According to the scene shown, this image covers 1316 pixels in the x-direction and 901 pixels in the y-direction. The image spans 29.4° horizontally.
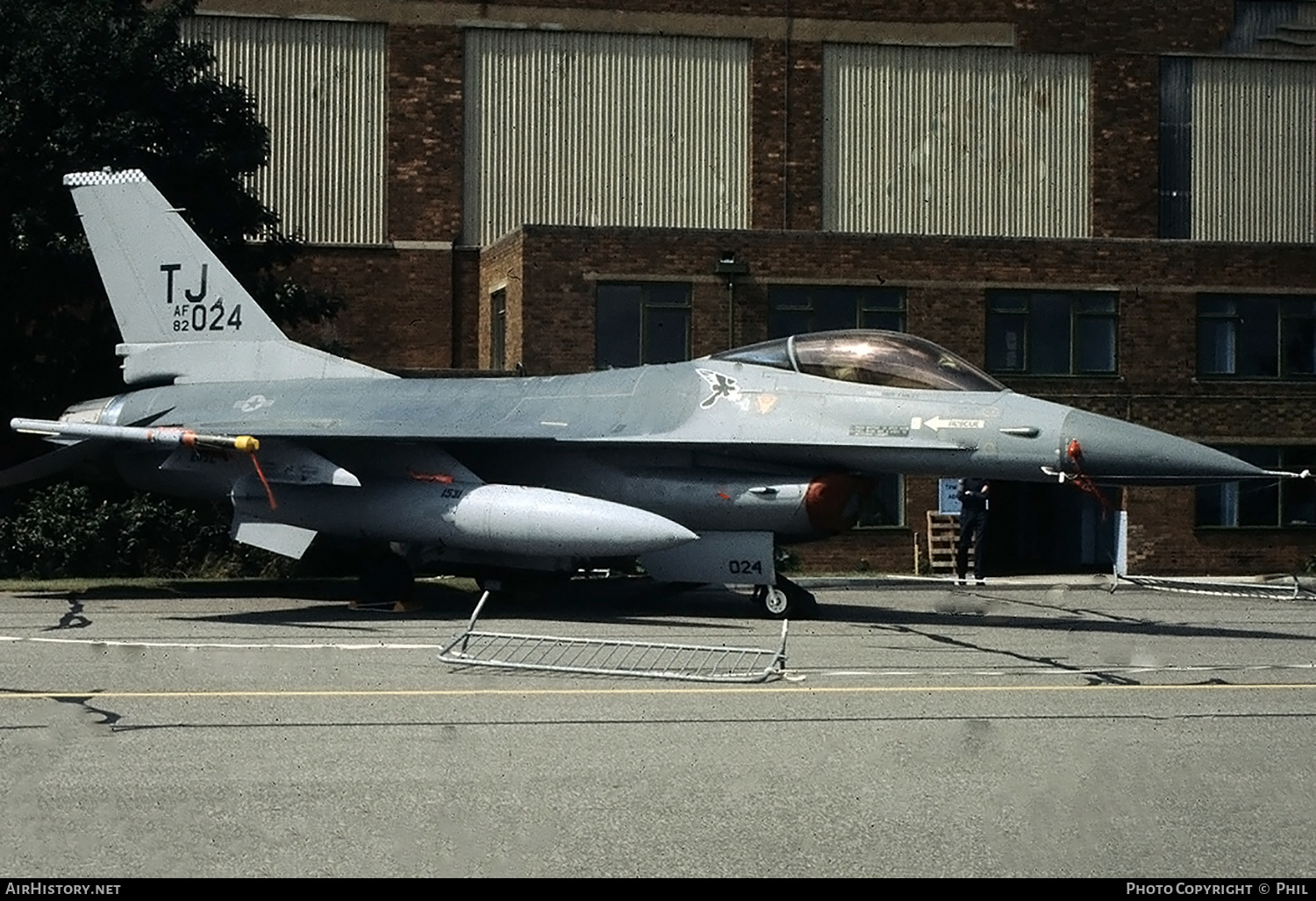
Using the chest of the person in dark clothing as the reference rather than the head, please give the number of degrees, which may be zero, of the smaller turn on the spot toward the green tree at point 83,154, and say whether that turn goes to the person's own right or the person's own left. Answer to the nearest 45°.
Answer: approximately 90° to the person's own right

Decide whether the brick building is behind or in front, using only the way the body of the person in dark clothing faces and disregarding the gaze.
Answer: behind

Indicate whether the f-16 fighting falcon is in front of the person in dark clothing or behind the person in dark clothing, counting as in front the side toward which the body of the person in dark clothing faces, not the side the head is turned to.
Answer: in front

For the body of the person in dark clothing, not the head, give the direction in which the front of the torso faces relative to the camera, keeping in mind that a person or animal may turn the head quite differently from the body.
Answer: toward the camera

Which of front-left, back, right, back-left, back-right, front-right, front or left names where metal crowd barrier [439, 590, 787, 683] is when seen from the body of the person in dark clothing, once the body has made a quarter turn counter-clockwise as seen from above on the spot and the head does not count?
right

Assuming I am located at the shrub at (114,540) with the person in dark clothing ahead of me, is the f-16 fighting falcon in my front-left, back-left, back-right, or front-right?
front-right

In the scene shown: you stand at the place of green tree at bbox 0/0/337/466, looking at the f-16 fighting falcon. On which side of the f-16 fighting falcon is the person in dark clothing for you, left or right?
left

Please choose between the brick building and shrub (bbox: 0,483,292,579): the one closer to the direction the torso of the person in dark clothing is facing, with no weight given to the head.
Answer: the shrub

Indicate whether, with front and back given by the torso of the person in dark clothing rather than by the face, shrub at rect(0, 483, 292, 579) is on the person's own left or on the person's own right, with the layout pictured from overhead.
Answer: on the person's own right

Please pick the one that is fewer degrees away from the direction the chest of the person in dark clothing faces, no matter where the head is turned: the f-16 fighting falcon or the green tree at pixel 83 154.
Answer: the f-16 fighting falcon
